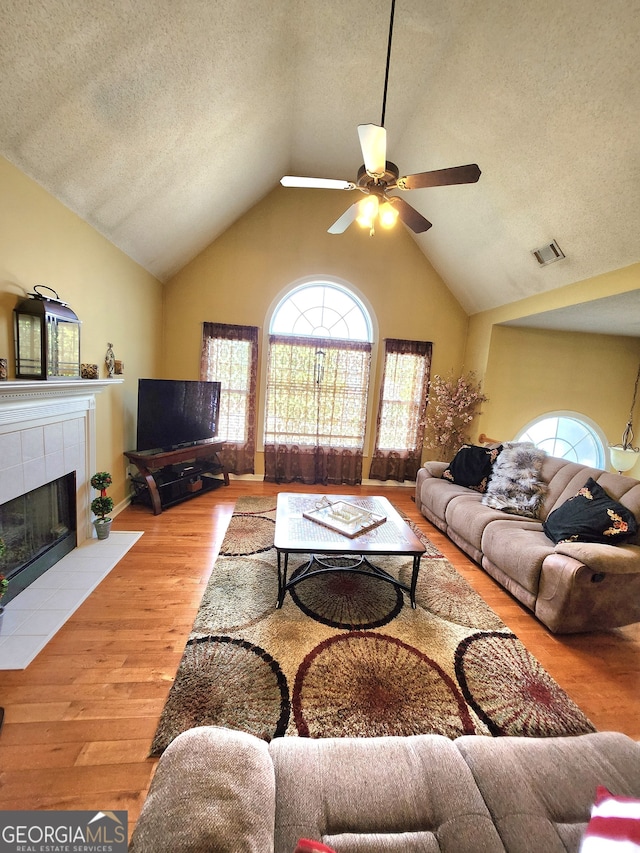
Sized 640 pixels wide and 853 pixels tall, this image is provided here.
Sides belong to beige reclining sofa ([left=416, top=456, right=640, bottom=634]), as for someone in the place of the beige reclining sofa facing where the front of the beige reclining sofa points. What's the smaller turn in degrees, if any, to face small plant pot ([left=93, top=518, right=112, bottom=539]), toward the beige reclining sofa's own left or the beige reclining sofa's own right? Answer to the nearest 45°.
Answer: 0° — it already faces it

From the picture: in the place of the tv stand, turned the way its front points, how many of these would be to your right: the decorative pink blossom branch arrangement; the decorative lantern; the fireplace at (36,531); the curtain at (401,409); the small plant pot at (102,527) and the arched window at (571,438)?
3

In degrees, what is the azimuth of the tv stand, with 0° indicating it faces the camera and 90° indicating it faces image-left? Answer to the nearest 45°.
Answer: approximately 315°

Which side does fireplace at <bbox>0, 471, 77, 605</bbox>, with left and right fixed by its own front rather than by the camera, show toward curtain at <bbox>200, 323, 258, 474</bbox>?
left

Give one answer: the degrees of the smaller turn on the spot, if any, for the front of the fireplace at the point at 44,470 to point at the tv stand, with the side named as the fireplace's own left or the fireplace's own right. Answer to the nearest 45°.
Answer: approximately 90° to the fireplace's own left

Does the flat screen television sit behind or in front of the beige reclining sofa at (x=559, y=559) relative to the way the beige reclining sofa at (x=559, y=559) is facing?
in front

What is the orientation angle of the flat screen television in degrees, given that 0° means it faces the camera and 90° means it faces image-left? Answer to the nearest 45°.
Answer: approximately 315°

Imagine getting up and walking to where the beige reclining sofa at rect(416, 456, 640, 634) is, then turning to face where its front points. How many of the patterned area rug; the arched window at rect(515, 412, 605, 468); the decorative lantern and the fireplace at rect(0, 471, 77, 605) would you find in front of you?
3

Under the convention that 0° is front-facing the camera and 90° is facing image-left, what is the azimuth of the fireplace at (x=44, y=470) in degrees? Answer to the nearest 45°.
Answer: approximately 315°
